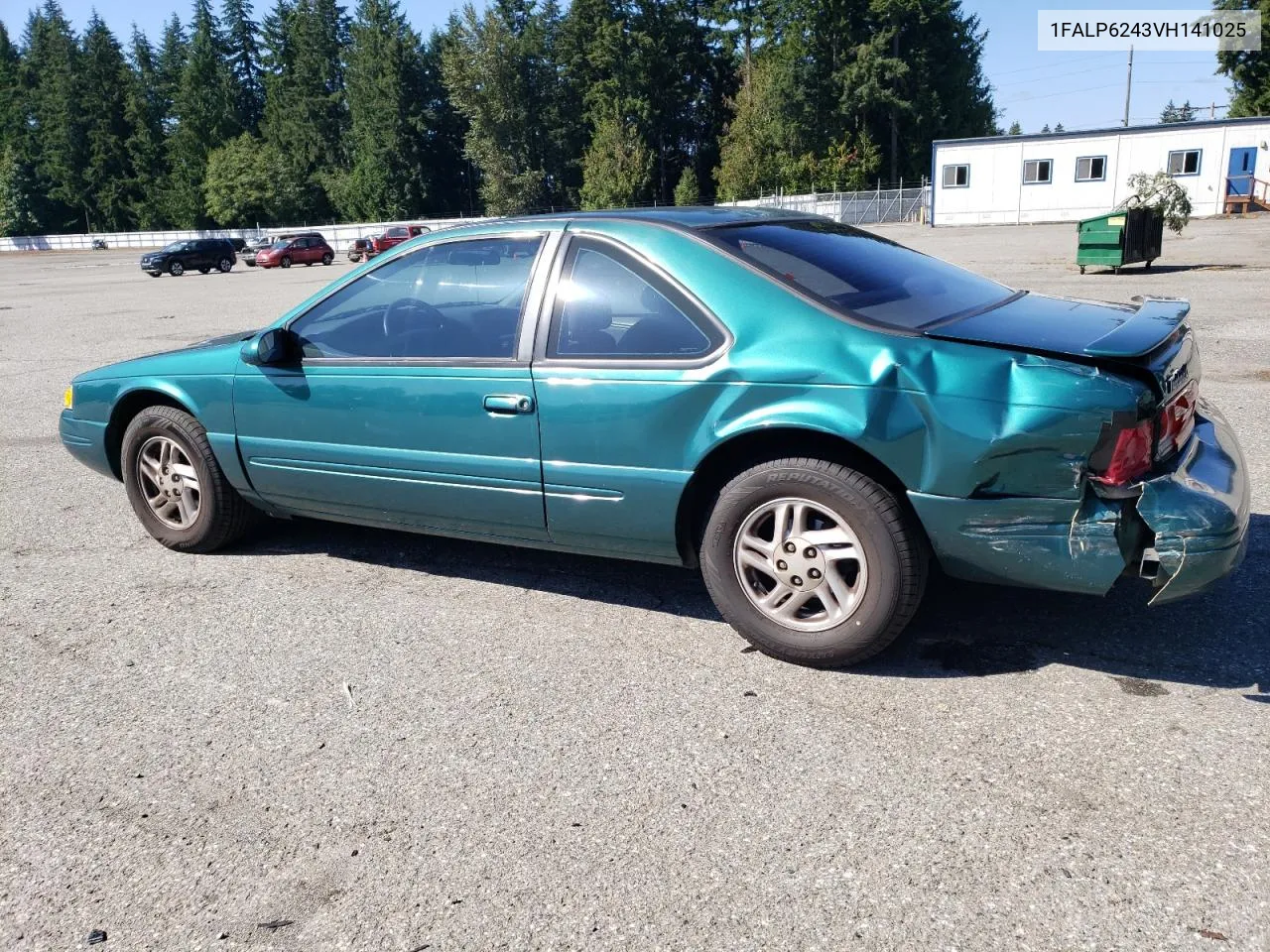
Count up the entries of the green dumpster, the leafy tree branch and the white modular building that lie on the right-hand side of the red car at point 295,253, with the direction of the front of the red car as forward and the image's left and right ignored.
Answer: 0

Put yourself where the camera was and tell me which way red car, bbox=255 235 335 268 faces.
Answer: facing the viewer and to the left of the viewer

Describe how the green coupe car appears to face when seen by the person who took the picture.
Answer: facing away from the viewer and to the left of the viewer

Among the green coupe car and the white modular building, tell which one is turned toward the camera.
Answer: the white modular building

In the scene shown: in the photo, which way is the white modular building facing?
toward the camera

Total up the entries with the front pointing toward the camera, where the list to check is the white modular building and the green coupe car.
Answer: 1

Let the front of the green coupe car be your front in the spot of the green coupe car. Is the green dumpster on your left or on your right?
on your right

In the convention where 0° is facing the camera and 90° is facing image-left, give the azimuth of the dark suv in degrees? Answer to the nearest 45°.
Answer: approximately 45°

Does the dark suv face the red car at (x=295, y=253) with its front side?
no

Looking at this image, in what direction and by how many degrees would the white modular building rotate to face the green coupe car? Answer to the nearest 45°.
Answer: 0° — it already faces it

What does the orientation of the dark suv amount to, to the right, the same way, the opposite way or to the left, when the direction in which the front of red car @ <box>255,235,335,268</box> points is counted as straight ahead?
the same way

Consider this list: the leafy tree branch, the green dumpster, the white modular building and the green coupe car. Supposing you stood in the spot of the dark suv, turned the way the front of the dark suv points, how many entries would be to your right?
0

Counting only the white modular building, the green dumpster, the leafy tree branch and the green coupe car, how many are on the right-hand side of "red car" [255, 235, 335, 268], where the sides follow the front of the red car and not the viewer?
0

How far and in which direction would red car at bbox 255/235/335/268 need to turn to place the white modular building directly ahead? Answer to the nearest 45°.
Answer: approximately 135° to its left

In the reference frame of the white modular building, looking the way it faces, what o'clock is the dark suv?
The dark suv is roughly at 2 o'clock from the white modular building.

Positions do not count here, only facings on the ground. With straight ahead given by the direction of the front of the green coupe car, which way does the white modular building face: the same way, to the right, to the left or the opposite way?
to the left

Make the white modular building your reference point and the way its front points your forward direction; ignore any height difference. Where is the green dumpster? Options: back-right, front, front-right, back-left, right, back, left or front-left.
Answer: front

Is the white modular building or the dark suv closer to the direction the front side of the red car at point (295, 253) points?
the dark suv
